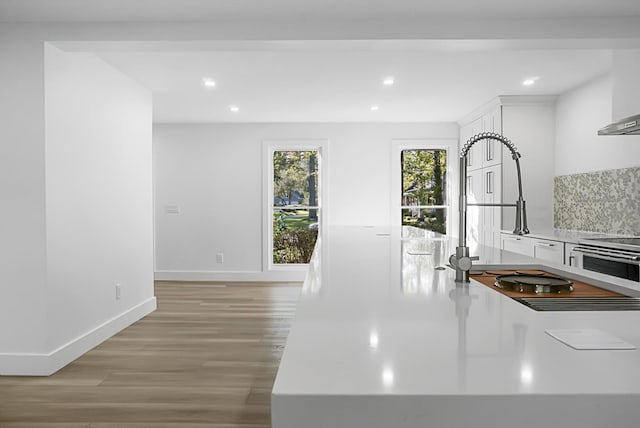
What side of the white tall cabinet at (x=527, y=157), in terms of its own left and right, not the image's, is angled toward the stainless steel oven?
left

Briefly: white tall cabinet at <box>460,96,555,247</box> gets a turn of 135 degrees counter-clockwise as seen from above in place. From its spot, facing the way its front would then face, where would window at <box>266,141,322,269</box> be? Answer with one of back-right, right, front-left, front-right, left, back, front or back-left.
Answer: back-right

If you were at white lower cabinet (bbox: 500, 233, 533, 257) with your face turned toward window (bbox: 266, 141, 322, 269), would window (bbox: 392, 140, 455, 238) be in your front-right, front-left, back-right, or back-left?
front-right

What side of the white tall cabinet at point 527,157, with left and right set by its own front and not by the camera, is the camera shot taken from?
left

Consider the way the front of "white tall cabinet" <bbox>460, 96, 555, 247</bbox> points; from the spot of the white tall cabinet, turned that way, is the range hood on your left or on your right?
on your left

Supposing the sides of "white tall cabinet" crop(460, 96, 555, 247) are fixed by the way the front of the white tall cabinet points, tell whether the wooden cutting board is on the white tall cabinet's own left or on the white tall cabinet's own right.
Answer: on the white tall cabinet's own left

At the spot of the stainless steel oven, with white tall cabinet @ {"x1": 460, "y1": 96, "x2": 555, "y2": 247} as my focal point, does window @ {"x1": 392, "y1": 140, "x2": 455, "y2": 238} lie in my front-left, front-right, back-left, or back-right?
front-left

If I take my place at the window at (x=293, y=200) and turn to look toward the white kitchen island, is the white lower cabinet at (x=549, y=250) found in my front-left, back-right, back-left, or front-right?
front-left

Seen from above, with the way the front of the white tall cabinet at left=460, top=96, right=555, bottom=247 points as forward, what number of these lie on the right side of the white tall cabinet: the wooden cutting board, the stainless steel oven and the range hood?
0
